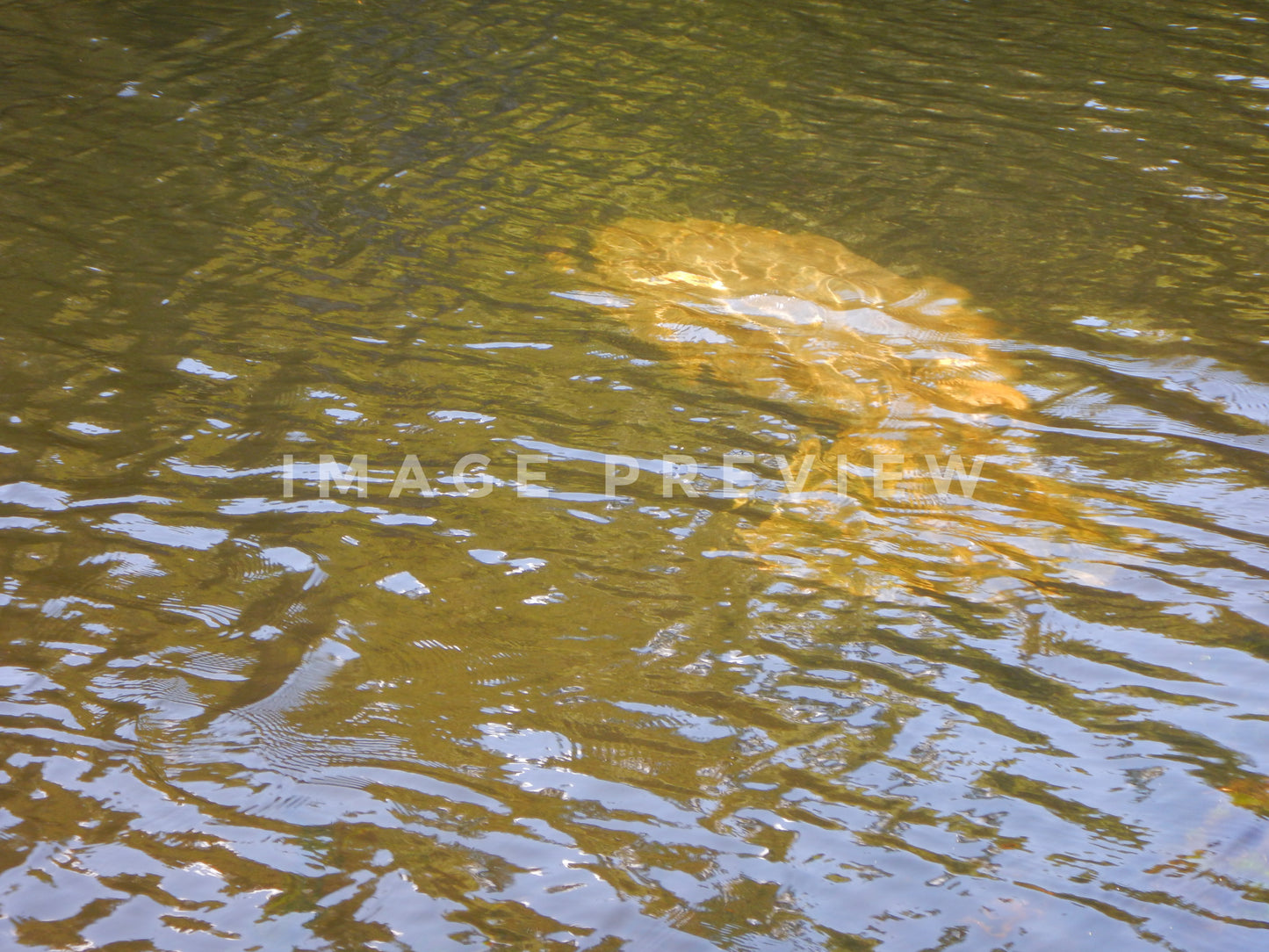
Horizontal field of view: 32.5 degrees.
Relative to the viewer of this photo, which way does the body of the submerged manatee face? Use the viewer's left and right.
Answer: facing away from the viewer and to the left of the viewer
